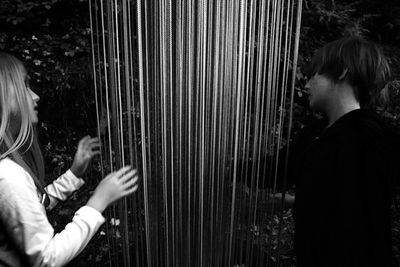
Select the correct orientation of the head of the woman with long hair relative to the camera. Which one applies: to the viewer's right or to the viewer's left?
to the viewer's right

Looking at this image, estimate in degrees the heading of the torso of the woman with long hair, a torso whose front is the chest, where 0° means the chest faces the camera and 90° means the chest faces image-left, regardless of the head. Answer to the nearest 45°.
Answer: approximately 270°
